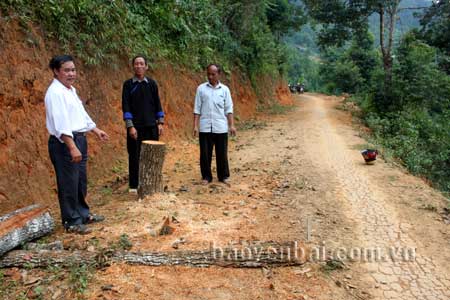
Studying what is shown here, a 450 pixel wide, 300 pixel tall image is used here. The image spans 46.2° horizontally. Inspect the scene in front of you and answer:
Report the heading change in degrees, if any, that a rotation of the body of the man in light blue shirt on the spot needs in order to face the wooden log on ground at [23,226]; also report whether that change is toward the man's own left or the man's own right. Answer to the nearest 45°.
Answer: approximately 45° to the man's own right

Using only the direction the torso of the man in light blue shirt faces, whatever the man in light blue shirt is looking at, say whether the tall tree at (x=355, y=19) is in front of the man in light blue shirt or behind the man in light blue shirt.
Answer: behind

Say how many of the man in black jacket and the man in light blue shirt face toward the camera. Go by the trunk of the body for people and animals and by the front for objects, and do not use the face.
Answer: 2

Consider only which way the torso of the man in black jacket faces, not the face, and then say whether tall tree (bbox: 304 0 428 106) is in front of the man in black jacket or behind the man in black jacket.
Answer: behind

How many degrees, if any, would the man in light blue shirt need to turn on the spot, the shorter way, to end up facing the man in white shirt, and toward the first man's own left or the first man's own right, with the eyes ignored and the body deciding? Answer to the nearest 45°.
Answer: approximately 45° to the first man's own right

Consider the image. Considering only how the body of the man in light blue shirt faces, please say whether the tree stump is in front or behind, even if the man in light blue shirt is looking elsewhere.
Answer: in front

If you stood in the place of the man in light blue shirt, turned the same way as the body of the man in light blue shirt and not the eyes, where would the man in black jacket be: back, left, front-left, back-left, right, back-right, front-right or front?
front-right

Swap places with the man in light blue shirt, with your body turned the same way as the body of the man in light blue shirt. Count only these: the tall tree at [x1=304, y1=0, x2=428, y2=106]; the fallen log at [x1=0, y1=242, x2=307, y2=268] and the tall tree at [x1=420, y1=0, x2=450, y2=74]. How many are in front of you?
1

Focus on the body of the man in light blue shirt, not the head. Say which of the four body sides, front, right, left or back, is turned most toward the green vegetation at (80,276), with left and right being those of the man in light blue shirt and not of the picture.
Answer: front

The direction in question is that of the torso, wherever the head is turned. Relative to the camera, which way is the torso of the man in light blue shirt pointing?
toward the camera
